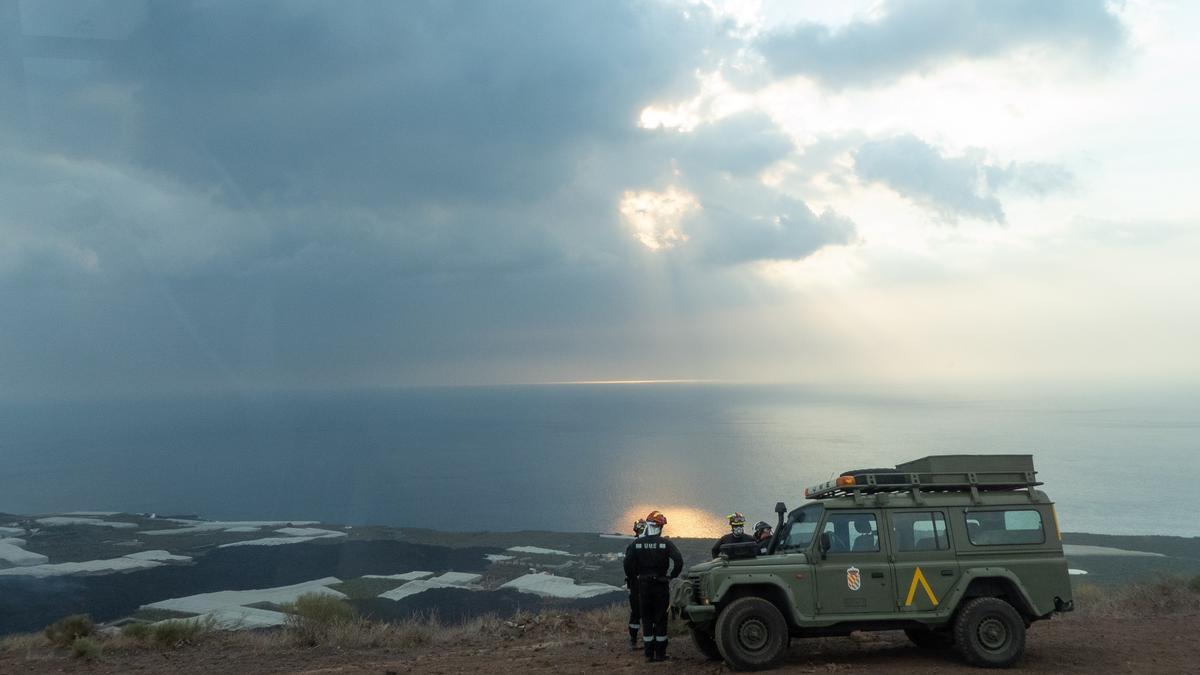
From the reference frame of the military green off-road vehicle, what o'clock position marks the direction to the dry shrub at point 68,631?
The dry shrub is roughly at 12 o'clock from the military green off-road vehicle.

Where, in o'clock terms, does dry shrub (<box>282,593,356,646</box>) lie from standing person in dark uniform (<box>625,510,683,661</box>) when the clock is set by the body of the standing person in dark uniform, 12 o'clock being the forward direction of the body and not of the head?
The dry shrub is roughly at 10 o'clock from the standing person in dark uniform.

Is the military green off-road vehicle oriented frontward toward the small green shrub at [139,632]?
yes

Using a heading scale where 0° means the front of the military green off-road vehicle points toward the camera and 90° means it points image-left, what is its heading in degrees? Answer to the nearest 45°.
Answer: approximately 90°

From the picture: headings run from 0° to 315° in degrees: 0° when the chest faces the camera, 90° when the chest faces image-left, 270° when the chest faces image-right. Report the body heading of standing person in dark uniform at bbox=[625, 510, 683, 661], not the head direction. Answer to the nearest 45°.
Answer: approximately 180°

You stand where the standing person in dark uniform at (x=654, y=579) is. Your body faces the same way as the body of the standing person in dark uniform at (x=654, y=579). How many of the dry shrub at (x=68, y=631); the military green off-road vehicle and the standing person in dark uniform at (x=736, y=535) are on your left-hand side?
1

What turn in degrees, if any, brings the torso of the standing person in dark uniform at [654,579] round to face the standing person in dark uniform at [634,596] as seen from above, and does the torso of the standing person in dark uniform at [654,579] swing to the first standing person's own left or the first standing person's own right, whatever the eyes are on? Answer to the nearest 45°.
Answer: approximately 45° to the first standing person's own left

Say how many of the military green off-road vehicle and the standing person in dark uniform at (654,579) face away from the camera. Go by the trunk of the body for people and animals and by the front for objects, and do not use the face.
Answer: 1

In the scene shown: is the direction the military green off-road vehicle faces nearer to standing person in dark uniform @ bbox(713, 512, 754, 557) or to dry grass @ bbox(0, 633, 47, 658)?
the dry grass

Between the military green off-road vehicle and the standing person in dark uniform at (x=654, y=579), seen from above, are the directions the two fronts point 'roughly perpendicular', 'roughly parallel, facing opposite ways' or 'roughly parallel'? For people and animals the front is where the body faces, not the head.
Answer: roughly perpendicular

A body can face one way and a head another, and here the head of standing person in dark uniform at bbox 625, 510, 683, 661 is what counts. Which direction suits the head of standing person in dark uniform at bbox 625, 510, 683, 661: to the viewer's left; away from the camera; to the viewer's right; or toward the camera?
away from the camera

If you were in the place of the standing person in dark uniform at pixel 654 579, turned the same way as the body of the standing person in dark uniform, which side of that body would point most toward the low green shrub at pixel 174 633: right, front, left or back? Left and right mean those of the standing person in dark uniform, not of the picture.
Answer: left

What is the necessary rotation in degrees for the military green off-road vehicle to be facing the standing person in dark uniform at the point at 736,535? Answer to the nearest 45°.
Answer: approximately 45° to its right

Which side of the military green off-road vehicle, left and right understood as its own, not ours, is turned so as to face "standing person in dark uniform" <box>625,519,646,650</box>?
front

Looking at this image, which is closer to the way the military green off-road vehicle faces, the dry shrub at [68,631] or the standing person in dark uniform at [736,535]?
the dry shrub
